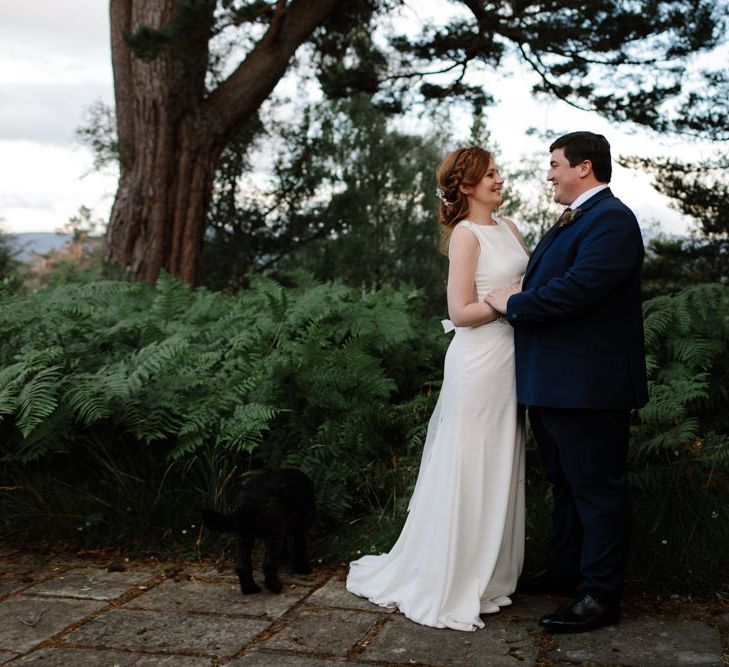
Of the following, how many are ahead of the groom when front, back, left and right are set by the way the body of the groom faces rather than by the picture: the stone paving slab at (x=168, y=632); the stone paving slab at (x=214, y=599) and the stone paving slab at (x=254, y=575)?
3

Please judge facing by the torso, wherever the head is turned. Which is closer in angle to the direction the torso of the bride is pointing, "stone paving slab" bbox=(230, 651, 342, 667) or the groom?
the groom

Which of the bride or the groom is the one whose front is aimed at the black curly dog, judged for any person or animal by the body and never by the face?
the groom

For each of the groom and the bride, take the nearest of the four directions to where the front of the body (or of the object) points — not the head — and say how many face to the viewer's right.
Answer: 1

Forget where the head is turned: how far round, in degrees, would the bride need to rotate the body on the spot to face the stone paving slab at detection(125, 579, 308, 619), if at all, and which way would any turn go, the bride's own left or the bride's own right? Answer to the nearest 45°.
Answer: approximately 180°

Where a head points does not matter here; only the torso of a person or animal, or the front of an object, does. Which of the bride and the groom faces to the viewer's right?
the bride

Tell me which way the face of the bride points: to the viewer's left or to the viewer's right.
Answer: to the viewer's right

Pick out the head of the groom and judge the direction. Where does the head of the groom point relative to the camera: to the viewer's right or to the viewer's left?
to the viewer's left

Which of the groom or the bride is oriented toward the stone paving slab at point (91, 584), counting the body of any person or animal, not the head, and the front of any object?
the groom

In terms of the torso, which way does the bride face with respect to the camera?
to the viewer's right

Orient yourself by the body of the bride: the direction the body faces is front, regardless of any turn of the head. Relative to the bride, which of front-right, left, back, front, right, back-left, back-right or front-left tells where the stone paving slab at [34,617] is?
back

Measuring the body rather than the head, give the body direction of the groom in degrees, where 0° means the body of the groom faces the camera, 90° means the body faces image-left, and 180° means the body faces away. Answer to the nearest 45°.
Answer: approximately 90°

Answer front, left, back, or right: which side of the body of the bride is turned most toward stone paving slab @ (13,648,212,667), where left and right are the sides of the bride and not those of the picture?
back

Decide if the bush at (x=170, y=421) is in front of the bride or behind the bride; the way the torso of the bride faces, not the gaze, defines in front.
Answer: behind
